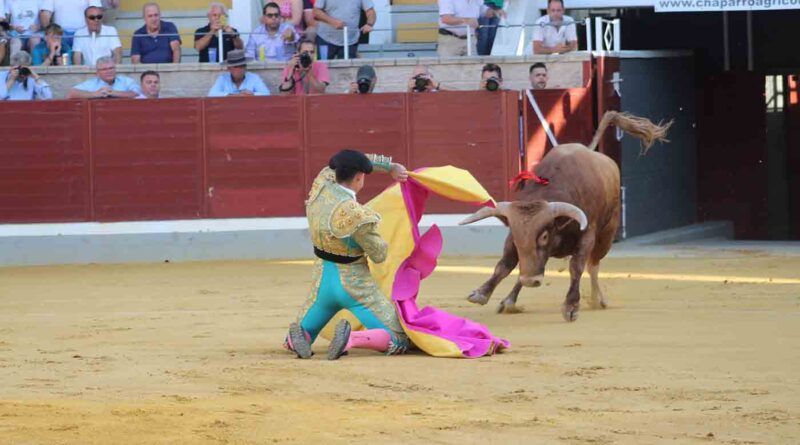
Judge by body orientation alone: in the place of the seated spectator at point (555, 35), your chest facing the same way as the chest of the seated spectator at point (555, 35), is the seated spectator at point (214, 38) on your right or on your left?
on your right

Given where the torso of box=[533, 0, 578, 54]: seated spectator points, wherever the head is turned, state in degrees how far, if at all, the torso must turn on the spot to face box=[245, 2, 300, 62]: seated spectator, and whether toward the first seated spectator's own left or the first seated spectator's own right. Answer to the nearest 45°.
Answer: approximately 90° to the first seated spectator's own right

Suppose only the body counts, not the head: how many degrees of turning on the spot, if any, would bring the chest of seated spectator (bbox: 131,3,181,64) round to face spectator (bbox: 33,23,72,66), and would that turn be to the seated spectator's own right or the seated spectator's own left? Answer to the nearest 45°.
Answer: approximately 90° to the seated spectator's own right

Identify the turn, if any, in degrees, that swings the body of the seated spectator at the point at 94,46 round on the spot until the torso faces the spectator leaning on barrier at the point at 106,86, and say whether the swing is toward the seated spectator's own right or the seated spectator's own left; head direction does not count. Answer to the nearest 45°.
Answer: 0° — they already face them

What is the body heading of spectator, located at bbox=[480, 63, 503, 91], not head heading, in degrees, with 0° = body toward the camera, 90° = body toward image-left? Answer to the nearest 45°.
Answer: approximately 0°

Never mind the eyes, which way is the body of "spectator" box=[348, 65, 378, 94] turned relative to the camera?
toward the camera

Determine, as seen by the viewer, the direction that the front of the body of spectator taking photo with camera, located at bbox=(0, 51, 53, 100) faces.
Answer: toward the camera

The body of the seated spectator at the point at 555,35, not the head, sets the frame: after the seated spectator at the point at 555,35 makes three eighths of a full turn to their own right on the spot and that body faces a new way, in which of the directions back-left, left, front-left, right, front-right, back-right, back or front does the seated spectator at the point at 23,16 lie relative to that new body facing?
front-left

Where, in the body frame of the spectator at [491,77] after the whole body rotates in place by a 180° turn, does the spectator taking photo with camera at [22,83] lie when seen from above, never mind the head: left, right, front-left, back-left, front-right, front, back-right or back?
left

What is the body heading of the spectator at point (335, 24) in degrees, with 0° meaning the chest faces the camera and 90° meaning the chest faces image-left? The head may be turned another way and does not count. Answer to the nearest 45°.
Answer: approximately 0°

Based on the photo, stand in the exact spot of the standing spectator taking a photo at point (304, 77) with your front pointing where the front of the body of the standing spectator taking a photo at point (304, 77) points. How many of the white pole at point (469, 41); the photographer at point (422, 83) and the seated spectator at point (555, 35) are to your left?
3
